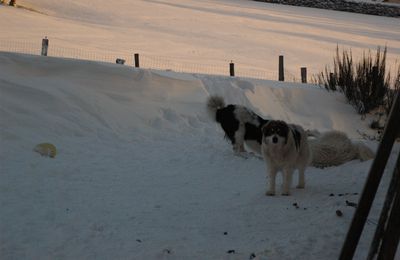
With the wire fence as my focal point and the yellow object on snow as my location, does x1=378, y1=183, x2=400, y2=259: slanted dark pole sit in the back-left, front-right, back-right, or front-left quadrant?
back-right

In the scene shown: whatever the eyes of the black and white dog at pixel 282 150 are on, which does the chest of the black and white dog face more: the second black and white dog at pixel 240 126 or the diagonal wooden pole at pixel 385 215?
the diagonal wooden pole

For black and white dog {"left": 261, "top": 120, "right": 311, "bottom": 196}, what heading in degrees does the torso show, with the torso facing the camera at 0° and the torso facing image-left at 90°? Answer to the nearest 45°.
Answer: approximately 45°

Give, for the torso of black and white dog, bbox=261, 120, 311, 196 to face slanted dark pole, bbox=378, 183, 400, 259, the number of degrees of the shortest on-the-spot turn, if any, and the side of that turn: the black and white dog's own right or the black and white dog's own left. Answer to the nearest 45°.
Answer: approximately 45° to the black and white dog's own left

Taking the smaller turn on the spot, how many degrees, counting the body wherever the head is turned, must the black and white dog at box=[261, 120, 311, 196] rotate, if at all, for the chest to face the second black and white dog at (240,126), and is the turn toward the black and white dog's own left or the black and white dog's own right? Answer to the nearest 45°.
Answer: approximately 135° to the black and white dog's own right

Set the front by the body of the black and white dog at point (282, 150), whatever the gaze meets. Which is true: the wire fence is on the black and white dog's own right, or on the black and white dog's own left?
on the black and white dog's own right

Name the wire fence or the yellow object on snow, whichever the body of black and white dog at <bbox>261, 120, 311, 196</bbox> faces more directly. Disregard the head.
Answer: the yellow object on snow

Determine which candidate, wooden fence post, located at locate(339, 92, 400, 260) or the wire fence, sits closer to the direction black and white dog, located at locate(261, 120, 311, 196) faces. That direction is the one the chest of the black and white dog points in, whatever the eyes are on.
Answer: the wooden fence post

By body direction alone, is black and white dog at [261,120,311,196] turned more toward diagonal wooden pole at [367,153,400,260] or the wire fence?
the diagonal wooden pole

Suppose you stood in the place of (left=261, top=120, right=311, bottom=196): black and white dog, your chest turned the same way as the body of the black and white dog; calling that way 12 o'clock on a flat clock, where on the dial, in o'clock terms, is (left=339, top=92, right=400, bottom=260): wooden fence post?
The wooden fence post is roughly at 10 o'clock from the black and white dog.

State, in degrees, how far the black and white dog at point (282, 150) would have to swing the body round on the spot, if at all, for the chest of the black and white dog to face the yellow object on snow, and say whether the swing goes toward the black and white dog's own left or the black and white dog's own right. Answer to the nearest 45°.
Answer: approximately 90° to the black and white dog's own right
